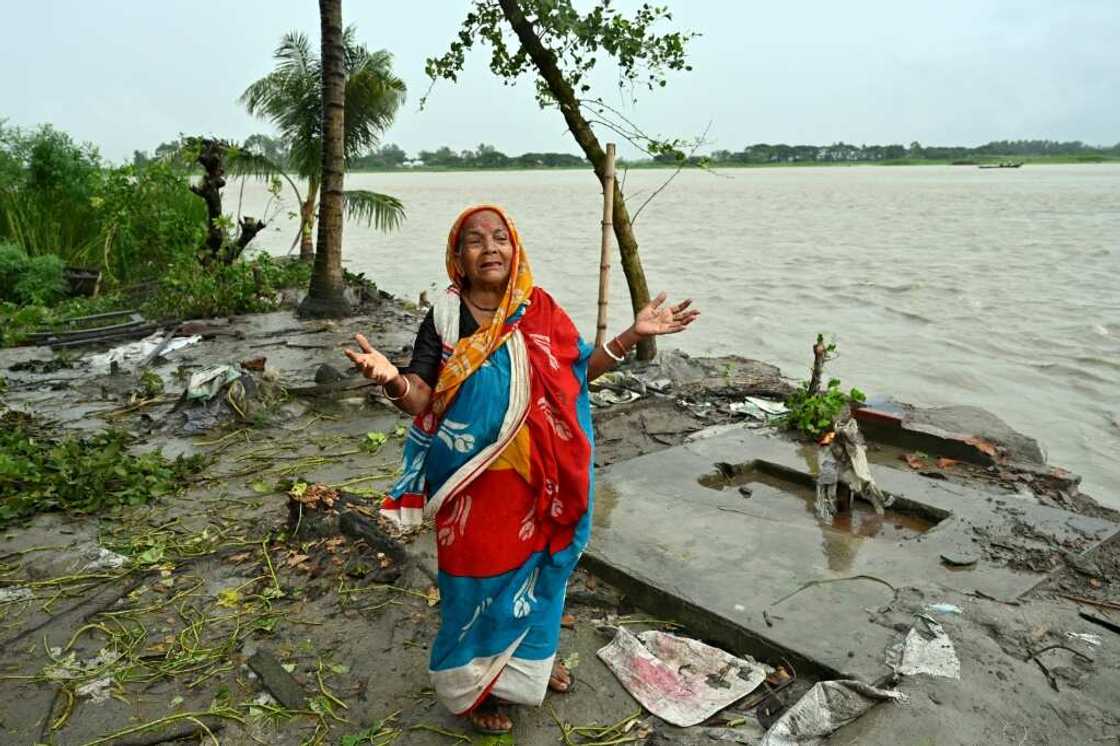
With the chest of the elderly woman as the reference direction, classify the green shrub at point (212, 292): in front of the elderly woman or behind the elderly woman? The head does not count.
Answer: behind

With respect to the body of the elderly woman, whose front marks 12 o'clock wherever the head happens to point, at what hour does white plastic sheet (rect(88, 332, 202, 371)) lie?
The white plastic sheet is roughly at 5 o'clock from the elderly woman.

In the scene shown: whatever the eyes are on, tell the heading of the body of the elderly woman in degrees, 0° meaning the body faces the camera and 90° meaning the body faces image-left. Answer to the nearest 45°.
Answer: approximately 0°

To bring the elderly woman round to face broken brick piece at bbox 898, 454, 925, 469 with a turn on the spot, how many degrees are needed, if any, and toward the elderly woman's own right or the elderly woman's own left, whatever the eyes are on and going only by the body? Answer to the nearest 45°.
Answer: approximately 135° to the elderly woman's own left

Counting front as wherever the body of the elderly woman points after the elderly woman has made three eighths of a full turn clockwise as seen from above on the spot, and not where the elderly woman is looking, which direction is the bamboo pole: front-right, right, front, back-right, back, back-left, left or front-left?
front-right

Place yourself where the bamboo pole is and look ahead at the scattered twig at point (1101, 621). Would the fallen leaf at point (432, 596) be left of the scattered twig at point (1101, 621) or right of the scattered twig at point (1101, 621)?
right

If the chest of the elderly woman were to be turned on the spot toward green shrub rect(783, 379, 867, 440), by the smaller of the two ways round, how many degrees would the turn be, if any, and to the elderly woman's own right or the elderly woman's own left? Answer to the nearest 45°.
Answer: approximately 135° to the elderly woman's own left

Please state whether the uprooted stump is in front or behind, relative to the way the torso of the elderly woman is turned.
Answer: behind
